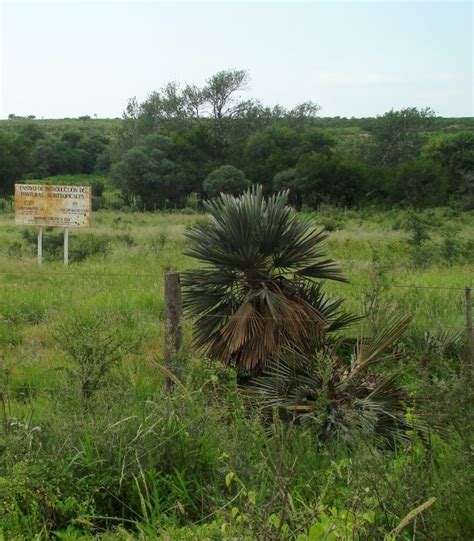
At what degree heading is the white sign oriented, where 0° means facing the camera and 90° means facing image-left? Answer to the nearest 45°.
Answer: approximately 0°

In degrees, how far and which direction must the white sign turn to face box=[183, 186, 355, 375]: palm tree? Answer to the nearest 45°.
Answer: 0° — it already faces it

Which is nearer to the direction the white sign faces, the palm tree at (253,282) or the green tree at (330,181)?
the palm tree

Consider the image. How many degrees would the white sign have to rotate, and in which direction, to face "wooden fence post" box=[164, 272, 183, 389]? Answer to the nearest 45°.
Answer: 0° — it already faces it

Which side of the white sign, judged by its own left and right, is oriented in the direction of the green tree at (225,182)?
back
